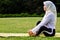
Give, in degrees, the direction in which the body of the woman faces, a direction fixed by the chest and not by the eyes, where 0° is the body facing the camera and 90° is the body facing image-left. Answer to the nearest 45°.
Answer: approximately 90°
